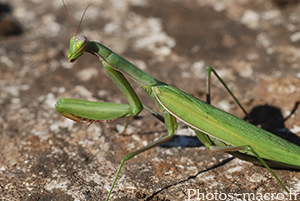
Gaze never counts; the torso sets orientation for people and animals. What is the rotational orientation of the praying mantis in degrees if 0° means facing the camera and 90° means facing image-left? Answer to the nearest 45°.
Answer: approximately 90°
